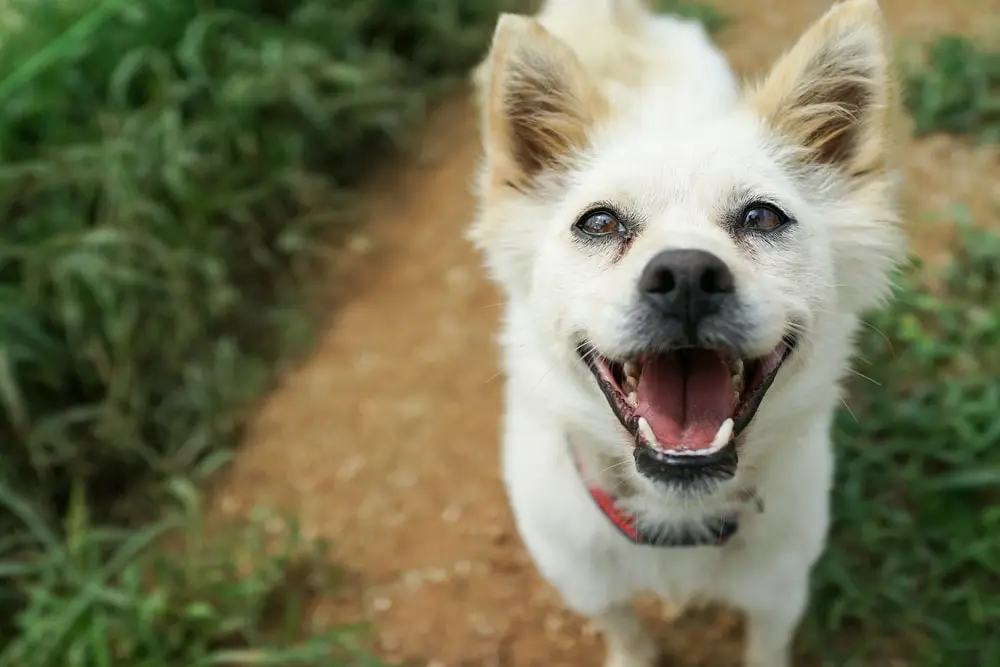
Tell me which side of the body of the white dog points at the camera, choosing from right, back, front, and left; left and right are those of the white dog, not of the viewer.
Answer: front
